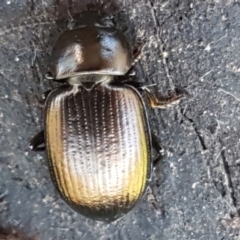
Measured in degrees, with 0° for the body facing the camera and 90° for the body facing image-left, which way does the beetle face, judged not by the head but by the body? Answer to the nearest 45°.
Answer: approximately 180°
